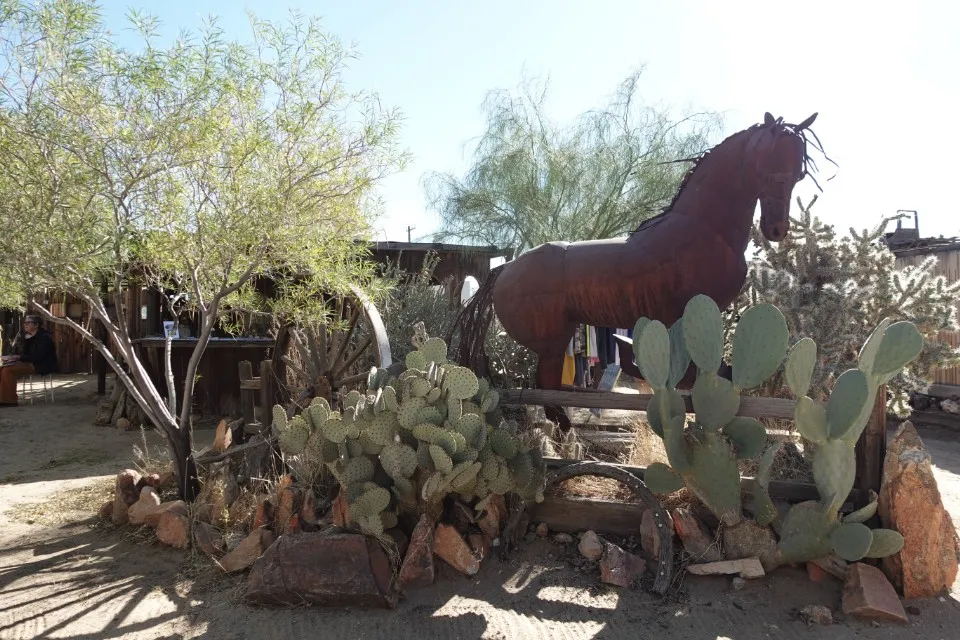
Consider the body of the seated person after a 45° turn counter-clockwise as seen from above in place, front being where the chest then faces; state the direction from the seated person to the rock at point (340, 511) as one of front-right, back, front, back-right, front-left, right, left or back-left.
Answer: front-left

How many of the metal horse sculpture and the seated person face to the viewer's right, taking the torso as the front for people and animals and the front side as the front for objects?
1

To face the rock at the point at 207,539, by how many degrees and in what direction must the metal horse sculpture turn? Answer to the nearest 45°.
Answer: approximately 180°

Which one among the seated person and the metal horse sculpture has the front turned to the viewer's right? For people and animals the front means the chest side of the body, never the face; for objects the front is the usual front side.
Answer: the metal horse sculpture

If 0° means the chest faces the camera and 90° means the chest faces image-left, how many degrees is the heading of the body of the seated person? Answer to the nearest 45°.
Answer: approximately 90°

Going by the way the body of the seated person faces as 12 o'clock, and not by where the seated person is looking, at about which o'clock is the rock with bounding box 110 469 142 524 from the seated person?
The rock is roughly at 9 o'clock from the seated person.

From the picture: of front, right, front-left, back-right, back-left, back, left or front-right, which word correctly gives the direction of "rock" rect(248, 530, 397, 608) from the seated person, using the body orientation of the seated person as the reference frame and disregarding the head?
left

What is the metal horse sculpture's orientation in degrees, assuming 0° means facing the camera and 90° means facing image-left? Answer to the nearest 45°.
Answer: approximately 270°
